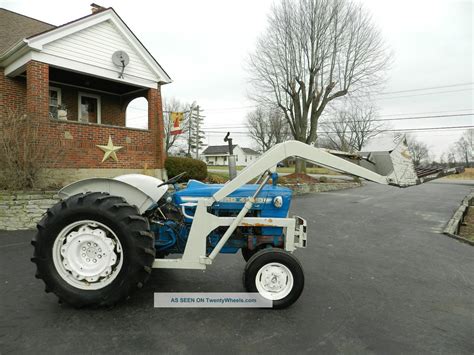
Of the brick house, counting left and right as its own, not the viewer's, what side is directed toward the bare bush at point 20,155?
right

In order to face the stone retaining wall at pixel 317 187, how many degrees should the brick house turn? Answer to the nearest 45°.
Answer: approximately 45° to its left

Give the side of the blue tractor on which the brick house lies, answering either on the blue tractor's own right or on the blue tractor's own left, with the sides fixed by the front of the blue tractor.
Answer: on the blue tractor's own left

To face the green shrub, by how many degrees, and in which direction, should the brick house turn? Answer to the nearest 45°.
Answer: approximately 45° to its left

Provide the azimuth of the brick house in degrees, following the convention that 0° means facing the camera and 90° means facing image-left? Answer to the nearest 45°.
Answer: approximately 315°

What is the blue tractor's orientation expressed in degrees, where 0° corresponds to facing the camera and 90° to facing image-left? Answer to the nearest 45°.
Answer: approximately 270°
